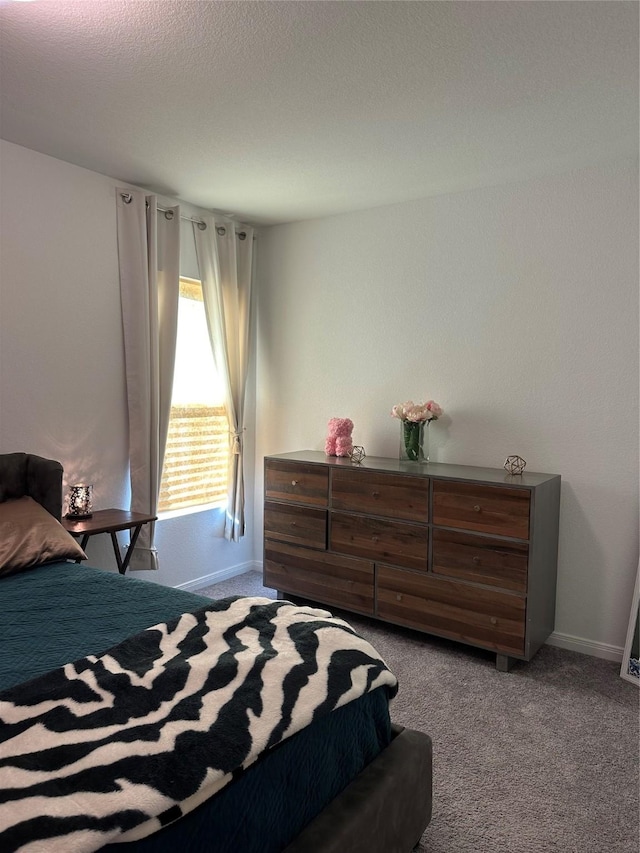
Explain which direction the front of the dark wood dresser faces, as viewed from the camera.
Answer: facing the viewer and to the left of the viewer

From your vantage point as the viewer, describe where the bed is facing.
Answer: facing the viewer and to the right of the viewer

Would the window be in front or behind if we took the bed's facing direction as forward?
behind

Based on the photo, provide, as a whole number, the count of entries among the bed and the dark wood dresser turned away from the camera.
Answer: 0

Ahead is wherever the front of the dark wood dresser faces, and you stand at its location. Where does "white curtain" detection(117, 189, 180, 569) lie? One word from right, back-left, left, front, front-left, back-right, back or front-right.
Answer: front-right

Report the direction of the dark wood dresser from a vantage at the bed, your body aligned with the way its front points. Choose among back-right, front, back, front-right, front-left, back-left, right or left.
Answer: left

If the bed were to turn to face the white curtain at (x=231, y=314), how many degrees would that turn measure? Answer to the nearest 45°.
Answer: approximately 135° to its left

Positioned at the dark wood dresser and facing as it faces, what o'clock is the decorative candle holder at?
The decorative candle holder is roughly at 1 o'clock from the dark wood dresser.

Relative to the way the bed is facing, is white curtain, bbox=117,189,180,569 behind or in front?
behind

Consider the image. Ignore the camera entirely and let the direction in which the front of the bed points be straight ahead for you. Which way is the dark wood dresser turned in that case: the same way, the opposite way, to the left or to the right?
to the right

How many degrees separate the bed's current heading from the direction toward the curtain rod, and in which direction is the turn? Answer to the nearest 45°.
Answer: approximately 135° to its left

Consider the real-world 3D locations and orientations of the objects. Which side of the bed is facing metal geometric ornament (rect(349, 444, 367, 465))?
left
